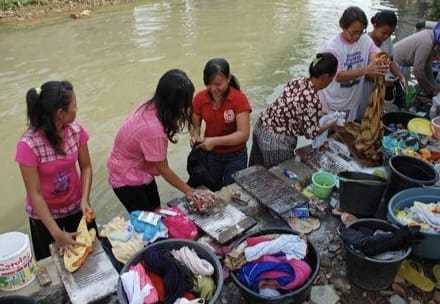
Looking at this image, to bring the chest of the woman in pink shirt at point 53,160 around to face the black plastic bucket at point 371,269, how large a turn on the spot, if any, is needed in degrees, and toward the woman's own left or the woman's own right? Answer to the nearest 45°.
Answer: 0° — they already face it

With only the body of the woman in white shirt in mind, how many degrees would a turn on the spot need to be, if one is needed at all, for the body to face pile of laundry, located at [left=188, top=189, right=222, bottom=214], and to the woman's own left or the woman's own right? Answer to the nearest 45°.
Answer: approximately 90° to the woman's own right

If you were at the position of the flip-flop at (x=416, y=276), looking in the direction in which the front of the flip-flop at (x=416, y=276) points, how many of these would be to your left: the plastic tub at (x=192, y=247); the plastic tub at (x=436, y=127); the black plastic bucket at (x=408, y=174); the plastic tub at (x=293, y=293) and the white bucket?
3

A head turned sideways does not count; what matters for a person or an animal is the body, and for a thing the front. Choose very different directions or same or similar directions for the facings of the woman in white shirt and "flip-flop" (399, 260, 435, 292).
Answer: very different directions

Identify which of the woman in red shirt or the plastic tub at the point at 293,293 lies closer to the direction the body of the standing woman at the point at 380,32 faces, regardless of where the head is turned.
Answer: the plastic tub

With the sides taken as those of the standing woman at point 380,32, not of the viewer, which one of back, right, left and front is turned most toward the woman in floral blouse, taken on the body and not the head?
right

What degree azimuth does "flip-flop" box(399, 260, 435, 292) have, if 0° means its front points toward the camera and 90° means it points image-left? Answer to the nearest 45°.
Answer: approximately 135°

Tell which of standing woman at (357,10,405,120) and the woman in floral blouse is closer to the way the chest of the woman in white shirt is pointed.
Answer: the woman in floral blouse

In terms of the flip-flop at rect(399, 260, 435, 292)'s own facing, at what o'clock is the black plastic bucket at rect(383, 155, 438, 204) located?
The black plastic bucket is roughly at 1 o'clock from the flip-flop.

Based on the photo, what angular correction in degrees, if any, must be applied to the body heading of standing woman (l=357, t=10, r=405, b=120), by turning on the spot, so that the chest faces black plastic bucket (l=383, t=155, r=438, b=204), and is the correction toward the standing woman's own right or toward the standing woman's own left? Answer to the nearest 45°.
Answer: approximately 45° to the standing woman's own right

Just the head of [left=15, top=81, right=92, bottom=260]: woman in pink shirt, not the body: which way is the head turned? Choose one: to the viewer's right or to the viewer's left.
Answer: to the viewer's right

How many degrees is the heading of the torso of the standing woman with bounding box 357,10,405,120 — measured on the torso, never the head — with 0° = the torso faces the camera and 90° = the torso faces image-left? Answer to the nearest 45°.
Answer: approximately 315°

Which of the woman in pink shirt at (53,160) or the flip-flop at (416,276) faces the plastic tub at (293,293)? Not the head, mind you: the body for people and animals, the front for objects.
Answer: the woman in pink shirt
